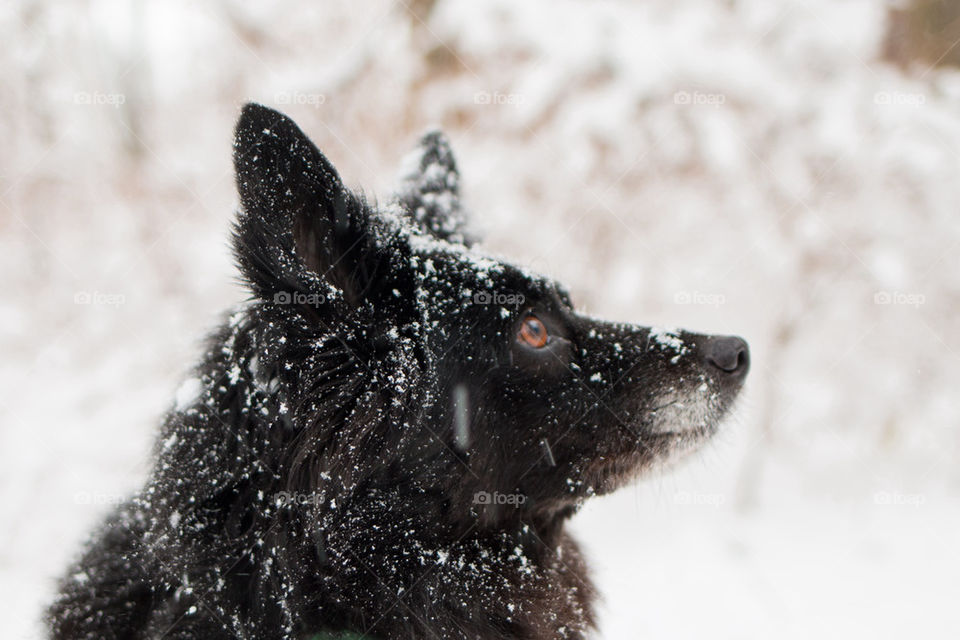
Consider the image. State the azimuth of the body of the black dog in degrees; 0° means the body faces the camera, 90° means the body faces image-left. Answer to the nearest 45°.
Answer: approximately 270°
